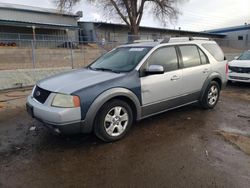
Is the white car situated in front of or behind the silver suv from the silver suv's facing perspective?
behind

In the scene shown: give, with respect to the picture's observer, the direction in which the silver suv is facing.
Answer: facing the viewer and to the left of the viewer
